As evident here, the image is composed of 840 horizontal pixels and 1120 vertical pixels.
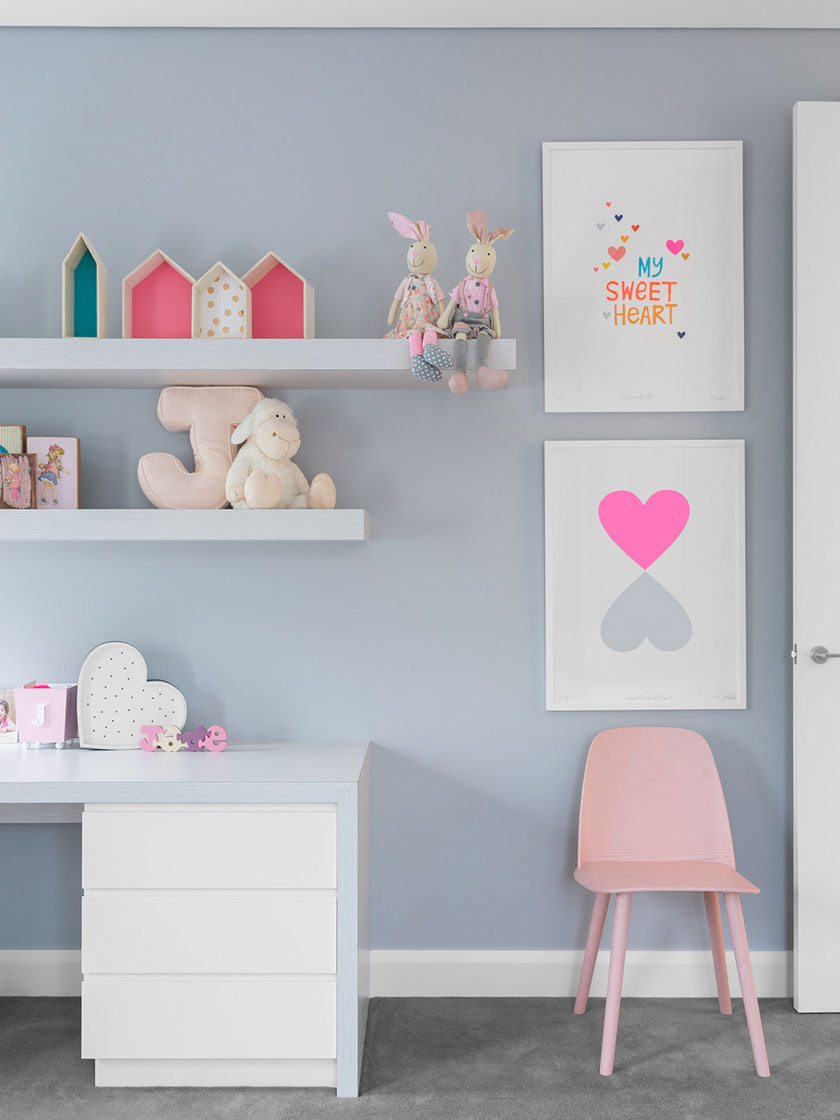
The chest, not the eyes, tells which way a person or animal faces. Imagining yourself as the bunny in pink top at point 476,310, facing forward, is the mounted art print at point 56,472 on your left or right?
on your right

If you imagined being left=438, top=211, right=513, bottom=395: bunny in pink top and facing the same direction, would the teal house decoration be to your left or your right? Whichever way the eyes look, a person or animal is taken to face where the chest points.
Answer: on your right

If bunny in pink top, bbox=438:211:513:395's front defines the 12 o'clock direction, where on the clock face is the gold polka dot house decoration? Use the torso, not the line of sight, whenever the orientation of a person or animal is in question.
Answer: The gold polka dot house decoration is roughly at 3 o'clock from the bunny in pink top.

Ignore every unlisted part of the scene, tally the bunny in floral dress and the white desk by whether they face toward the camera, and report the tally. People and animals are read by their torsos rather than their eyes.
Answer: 2

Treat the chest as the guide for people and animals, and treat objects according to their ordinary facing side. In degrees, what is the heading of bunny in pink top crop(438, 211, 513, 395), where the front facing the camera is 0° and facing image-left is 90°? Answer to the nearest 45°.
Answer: approximately 0°
